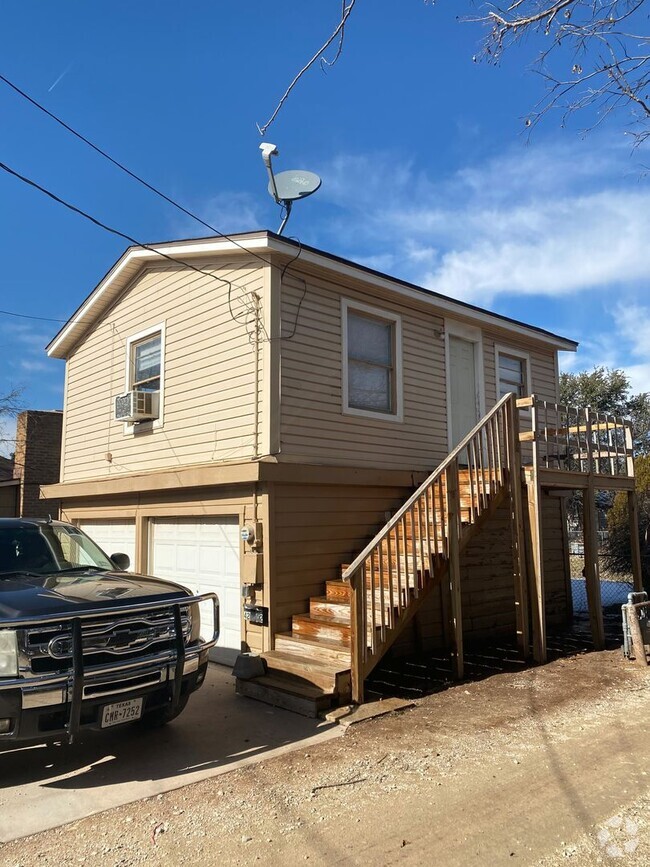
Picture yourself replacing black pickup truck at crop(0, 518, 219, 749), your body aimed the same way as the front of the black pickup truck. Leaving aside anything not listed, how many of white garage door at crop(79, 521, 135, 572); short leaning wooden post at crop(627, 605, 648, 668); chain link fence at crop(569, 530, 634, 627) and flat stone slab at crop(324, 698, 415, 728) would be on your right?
0

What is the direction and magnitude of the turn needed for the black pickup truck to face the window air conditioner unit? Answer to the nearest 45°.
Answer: approximately 135° to its left

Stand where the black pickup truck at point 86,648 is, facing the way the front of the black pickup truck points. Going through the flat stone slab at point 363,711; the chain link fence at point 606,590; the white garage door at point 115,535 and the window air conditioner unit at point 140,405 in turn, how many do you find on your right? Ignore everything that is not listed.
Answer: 0

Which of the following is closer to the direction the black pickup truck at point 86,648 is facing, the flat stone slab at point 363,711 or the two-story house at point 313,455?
the flat stone slab

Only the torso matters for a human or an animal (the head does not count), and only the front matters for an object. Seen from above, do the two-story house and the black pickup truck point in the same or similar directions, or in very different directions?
same or similar directions

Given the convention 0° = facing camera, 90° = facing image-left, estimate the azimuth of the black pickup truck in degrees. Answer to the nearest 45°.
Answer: approximately 315°

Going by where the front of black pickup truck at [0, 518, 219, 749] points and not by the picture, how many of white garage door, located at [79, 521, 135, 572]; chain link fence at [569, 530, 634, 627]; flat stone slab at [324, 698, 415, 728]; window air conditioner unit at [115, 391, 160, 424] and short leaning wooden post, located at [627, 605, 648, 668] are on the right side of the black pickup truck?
0

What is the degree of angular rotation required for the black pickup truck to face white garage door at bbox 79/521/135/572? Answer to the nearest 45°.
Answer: approximately 135° to its left

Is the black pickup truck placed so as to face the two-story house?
no

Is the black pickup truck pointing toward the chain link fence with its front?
no

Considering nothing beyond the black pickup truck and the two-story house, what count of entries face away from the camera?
0

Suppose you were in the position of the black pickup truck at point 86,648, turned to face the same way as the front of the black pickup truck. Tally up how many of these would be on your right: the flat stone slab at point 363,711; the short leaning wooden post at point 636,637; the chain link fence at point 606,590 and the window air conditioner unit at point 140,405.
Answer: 0
